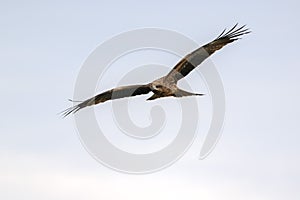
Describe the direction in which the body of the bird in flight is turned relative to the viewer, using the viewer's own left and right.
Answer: facing the viewer and to the left of the viewer
